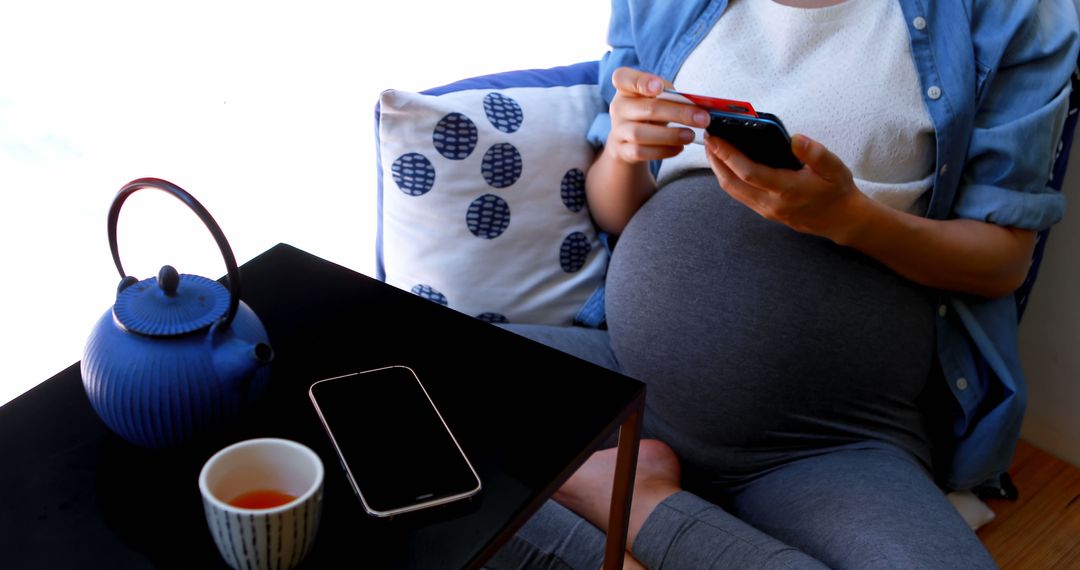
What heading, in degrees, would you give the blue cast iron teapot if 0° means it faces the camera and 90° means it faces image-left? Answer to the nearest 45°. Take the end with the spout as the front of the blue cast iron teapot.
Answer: approximately 315°

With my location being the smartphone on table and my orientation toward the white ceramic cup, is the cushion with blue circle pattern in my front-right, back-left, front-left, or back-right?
back-right

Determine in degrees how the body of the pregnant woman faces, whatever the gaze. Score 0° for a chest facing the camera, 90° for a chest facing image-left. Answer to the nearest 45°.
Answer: approximately 45°

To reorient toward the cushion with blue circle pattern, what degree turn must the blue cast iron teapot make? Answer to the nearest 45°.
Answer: approximately 90° to its left

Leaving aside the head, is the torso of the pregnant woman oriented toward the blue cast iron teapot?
yes

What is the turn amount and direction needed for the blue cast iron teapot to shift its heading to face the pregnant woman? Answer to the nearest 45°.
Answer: approximately 45° to its left
